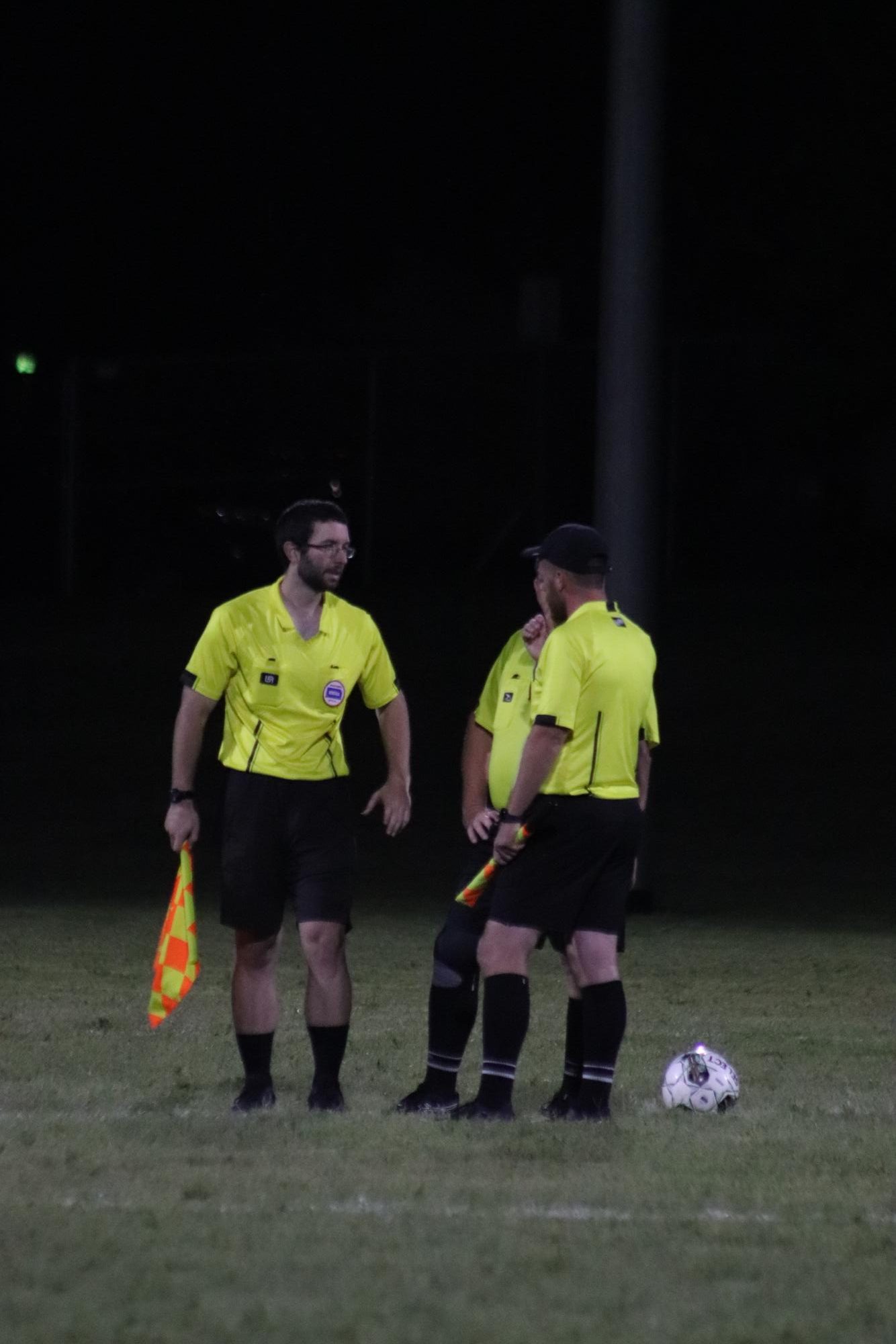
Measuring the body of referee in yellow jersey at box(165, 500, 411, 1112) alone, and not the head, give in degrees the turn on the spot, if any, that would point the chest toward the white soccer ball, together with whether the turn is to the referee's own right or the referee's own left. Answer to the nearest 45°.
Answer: approximately 90° to the referee's own left

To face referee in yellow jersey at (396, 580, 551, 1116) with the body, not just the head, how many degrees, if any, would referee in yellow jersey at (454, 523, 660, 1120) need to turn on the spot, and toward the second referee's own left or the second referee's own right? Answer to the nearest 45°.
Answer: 0° — they already face them

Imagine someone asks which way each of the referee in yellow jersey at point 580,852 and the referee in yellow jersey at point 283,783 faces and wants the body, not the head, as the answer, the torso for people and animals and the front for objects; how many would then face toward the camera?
1

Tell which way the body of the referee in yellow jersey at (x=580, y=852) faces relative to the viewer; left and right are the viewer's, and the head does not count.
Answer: facing away from the viewer and to the left of the viewer

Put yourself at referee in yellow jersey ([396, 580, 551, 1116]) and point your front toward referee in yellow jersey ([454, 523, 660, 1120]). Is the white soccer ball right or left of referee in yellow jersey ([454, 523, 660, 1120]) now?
left

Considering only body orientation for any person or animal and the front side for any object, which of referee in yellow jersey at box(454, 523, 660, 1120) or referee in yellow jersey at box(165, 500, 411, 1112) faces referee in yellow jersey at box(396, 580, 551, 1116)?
referee in yellow jersey at box(454, 523, 660, 1120)

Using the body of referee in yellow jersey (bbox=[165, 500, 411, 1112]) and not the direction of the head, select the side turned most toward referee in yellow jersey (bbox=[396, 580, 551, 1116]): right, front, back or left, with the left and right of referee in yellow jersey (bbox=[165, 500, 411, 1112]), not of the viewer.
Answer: left
